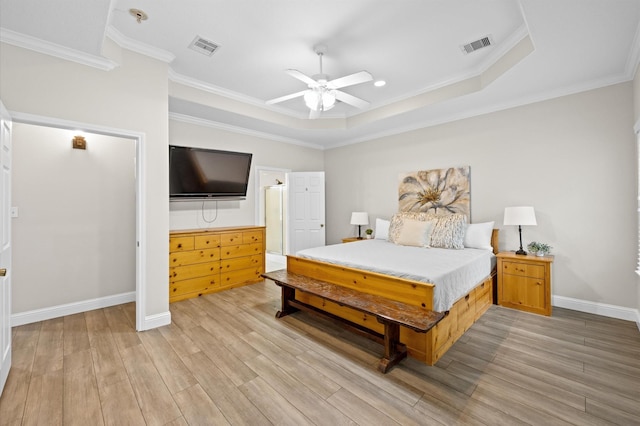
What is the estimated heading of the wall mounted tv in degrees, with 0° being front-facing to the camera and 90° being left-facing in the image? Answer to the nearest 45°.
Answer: approximately 315°

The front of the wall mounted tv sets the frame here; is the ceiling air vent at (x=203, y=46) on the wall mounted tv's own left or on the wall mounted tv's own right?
on the wall mounted tv's own right
